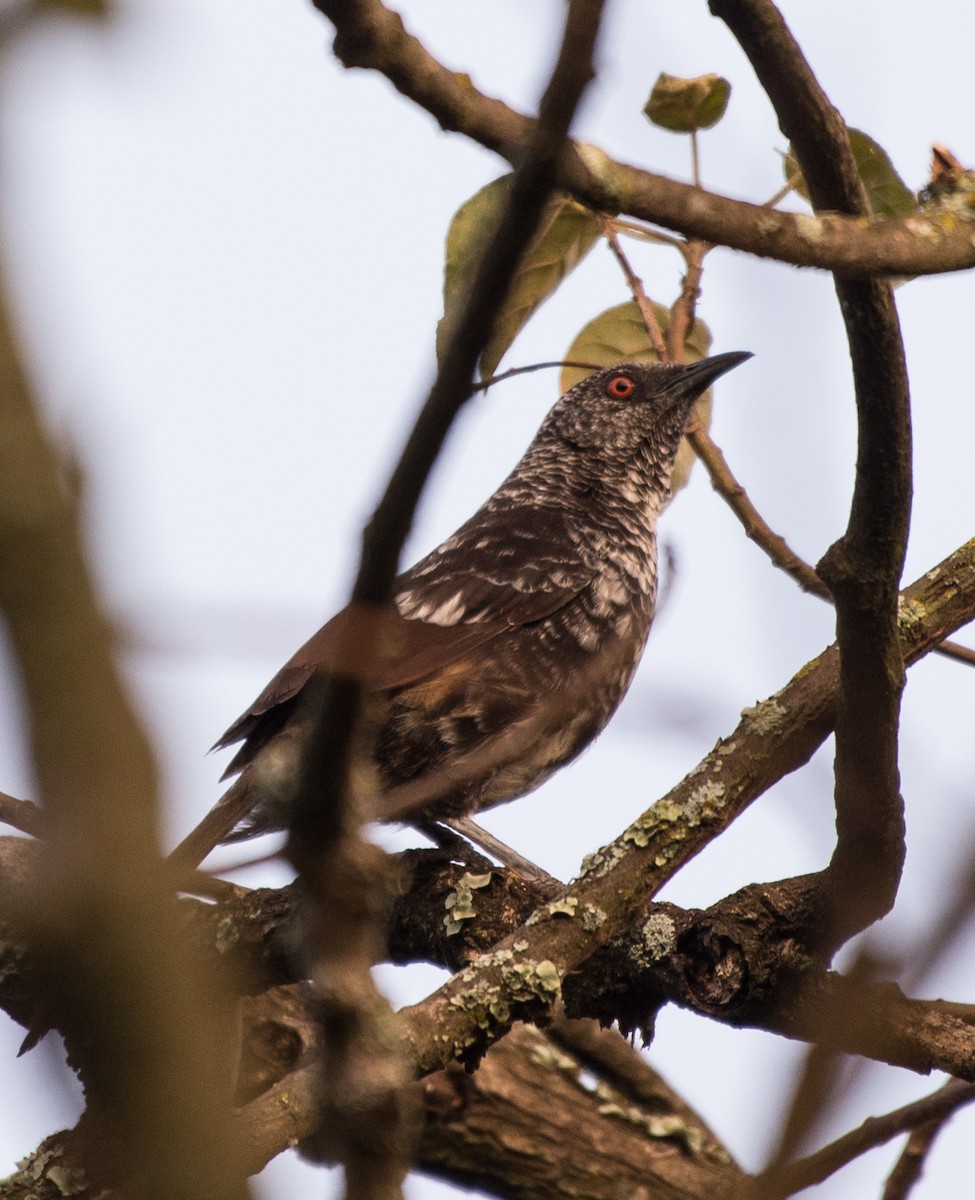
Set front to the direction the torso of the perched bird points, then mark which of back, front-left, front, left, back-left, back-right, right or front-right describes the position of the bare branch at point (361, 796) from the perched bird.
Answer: right

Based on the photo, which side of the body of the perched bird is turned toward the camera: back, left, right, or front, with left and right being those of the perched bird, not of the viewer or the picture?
right
